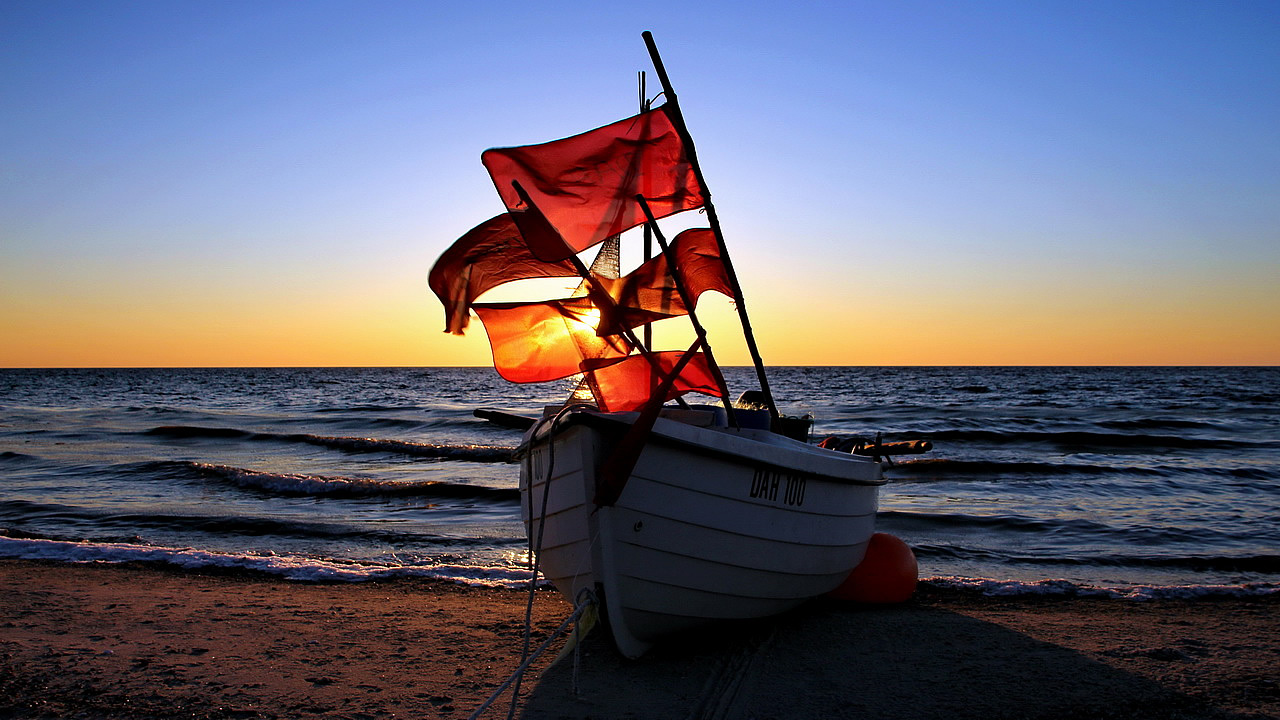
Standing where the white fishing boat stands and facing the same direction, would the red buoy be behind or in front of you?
behind

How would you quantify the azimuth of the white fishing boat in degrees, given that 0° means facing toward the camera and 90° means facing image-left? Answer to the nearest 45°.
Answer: approximately 45°
